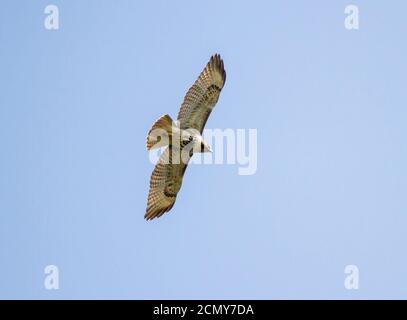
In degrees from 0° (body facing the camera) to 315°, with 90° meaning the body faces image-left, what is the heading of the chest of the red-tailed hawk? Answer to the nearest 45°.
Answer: approximately 270°
